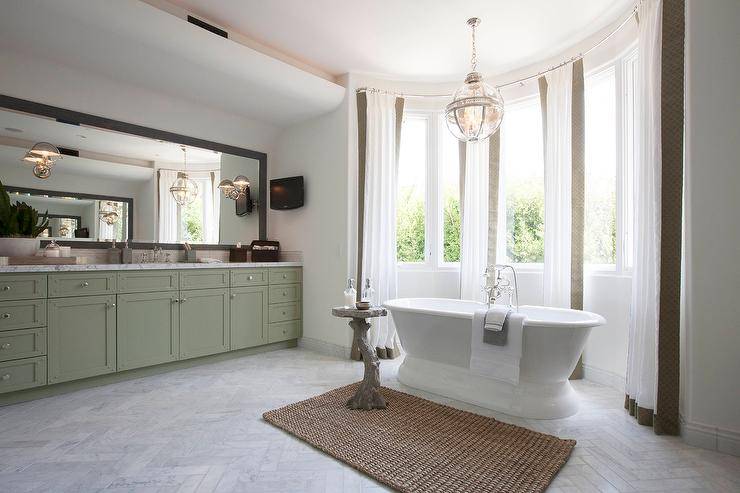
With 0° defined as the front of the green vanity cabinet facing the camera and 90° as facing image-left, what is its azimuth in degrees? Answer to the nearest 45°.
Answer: approximately 315°

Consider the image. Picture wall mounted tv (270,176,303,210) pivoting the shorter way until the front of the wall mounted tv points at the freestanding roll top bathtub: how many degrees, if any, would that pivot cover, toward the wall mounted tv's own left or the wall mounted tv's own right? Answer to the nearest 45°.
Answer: approximately 90° to the wall mounted tv's own left

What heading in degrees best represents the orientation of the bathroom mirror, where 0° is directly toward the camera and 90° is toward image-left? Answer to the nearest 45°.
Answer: approximately 315°

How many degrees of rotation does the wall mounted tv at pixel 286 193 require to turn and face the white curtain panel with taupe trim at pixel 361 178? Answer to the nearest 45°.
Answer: approximately 90° to its left

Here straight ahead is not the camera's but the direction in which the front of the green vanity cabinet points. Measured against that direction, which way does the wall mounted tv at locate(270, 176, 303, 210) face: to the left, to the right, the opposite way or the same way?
to the right

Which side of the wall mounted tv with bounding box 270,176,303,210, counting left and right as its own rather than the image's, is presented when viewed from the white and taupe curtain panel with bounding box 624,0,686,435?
left

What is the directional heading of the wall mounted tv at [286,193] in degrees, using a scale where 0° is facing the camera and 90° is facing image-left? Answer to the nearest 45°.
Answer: approximately 45°

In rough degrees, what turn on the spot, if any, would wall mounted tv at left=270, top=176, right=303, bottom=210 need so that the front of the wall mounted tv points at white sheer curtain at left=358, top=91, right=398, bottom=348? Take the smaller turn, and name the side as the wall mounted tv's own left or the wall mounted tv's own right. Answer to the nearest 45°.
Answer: approximately 90° to the wall mounted tv's own left

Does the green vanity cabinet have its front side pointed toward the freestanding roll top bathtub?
yes

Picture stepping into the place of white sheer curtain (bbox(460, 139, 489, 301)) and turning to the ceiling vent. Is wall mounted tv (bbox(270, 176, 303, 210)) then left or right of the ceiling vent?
right

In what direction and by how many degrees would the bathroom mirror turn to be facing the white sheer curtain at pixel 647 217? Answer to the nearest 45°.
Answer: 0° — it already faces it
